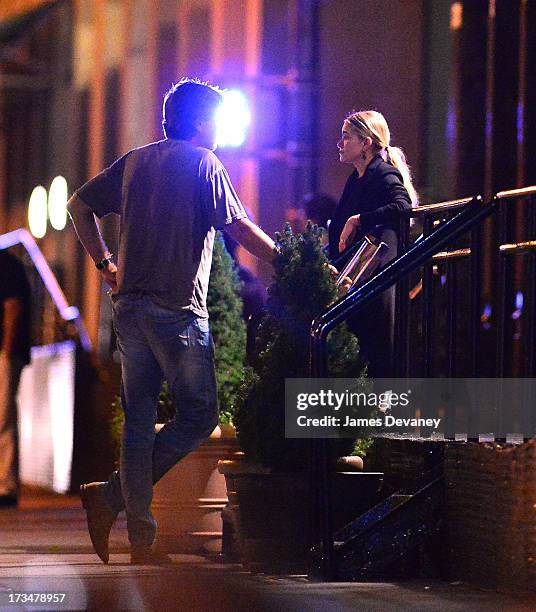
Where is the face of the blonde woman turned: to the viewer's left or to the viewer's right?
to the viewer's left

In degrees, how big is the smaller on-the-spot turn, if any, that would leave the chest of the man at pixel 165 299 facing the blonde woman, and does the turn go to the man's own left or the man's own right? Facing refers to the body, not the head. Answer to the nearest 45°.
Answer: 0° — they already face them

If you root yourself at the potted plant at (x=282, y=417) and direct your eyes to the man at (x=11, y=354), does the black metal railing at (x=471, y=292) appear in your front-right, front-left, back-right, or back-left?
back-right

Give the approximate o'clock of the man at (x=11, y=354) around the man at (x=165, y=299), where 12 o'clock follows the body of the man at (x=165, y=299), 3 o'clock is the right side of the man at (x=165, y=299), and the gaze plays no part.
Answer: the man at (x=11, y=354) is roughly at 10 o'clock from the man at (x=165, y=299).

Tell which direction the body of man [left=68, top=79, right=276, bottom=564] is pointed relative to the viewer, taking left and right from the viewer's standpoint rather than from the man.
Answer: facing away from the viewer and to the right of the viewer

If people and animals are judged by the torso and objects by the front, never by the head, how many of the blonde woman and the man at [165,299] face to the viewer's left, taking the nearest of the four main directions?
1

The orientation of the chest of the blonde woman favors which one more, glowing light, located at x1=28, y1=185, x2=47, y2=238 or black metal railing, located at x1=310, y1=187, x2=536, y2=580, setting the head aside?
the glowing light

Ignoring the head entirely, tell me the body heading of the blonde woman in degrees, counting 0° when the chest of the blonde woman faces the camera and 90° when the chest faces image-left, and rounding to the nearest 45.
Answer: approximately 90°

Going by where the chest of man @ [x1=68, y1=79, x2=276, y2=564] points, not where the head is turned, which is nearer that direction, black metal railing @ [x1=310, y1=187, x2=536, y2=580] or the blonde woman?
the blonde woman

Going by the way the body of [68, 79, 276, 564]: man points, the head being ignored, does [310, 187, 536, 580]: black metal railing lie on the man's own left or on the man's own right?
on the man's own right

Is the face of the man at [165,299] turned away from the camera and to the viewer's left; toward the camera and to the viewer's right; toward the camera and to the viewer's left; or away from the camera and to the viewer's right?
away from the camera and to the viewer's right
